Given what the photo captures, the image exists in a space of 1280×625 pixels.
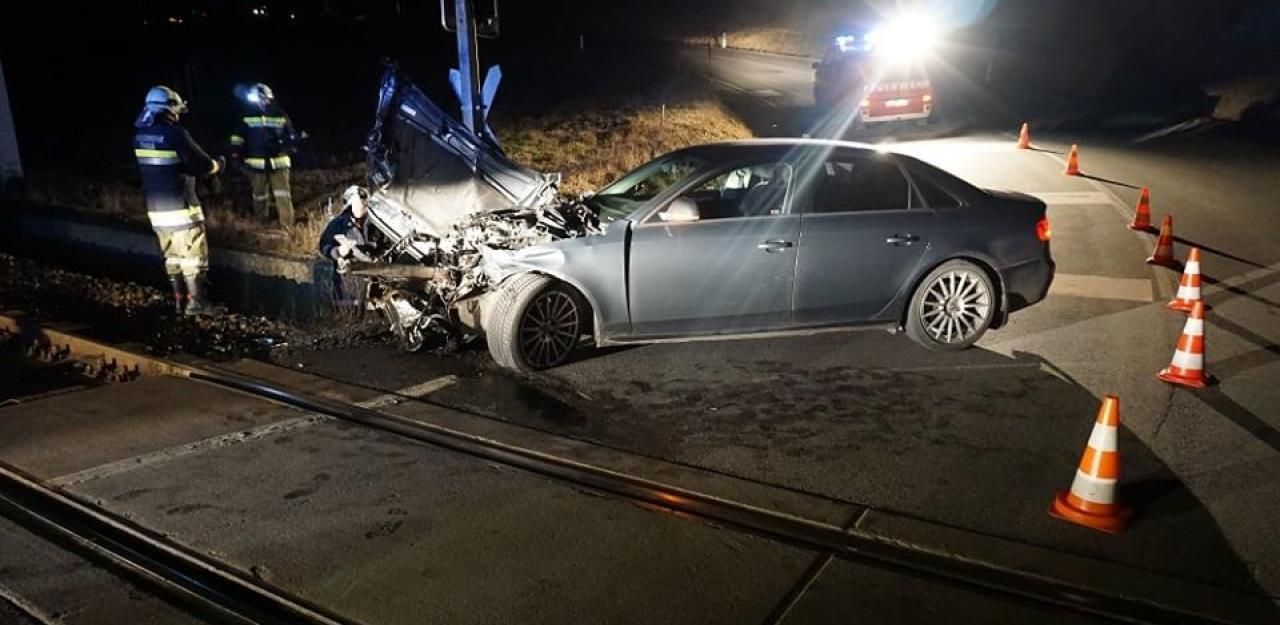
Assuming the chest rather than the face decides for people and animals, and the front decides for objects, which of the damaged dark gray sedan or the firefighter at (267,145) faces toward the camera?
the firefighter

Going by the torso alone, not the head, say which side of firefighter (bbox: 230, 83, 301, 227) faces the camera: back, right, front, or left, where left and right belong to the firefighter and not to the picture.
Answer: front

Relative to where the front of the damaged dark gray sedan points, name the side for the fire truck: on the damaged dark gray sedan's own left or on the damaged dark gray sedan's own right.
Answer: on the damaged dark gray sedan's own right

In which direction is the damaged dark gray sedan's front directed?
to the viewer's left

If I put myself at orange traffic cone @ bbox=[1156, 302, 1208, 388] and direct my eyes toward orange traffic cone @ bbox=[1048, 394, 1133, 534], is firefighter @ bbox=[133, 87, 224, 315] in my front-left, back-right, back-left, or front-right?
front-right

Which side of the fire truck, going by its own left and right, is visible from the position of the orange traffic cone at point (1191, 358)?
back

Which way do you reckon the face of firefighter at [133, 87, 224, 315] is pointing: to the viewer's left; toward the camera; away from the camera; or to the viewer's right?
to the viewer's right

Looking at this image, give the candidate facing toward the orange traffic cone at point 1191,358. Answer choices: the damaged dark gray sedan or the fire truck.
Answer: the fire truck

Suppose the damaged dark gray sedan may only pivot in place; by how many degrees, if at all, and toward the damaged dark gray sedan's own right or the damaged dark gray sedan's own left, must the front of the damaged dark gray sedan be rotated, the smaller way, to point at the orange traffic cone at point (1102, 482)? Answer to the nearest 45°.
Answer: approximately 135° to the damaged dark gray sedan's own left

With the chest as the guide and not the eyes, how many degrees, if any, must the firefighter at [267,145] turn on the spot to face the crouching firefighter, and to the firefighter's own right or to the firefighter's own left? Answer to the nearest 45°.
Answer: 0° — they already face them

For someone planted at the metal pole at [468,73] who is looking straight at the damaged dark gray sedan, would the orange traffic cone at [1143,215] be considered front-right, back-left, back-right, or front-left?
front-left

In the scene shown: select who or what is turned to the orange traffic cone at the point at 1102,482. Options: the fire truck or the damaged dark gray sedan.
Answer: the fire truck
